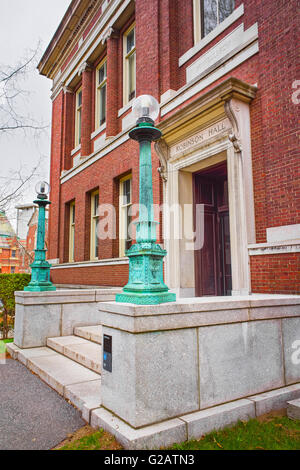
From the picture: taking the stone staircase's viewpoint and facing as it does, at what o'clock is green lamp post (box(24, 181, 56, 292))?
The green lamp post is roughly at 4 o'clock from the stone staircase.

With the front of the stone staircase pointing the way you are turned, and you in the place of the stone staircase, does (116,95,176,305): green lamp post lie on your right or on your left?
on your left

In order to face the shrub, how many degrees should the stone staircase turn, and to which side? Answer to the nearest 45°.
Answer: approximately 135° to its right

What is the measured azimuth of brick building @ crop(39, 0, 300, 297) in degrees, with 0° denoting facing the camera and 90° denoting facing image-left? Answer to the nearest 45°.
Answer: approximately 45°

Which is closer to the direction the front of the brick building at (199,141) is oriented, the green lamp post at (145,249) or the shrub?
the green lamp post

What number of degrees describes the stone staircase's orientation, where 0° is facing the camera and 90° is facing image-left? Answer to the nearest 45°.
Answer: approximately 45°

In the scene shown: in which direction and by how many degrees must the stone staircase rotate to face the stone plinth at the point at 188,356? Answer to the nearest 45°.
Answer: approximately 90° to its left

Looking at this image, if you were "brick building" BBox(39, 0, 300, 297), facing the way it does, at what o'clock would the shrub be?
The shrub is roughly at 2 o'clock from the brick building.
